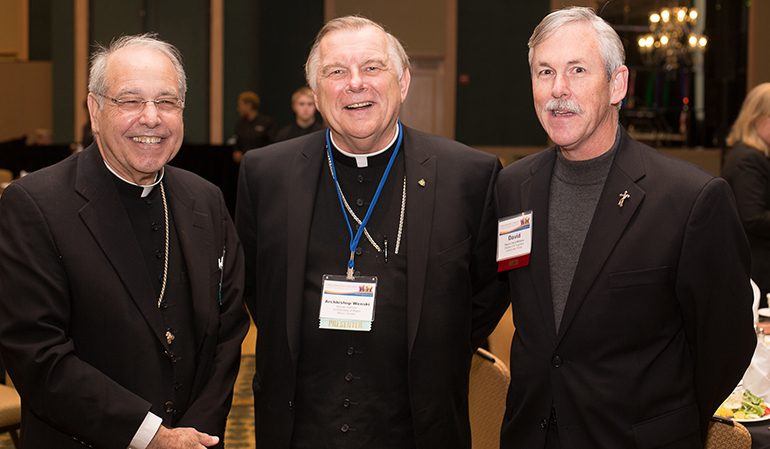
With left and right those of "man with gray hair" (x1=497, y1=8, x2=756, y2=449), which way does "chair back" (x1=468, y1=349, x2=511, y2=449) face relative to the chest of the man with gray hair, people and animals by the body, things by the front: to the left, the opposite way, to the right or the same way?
the opposite way

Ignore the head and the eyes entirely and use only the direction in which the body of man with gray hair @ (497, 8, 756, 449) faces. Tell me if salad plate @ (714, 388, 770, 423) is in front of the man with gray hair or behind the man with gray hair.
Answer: behind

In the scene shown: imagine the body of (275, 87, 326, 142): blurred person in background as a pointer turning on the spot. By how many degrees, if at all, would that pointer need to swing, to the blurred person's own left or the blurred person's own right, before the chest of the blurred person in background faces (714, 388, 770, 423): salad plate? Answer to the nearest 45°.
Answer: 0° — they already face it

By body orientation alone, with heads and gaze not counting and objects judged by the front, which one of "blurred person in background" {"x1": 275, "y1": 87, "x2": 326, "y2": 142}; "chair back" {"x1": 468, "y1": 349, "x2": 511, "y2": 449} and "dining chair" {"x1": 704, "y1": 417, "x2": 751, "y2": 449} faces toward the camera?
the blurred person in background

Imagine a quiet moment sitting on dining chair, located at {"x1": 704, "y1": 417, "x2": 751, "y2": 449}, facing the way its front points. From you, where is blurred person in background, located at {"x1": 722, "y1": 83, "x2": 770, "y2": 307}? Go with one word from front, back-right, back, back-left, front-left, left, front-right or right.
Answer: front-left

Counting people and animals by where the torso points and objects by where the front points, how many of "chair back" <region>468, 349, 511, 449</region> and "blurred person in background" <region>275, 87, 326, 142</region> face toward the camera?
1

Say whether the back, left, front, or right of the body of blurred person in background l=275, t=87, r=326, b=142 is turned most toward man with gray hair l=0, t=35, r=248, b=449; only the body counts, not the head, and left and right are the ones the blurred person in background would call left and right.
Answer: front

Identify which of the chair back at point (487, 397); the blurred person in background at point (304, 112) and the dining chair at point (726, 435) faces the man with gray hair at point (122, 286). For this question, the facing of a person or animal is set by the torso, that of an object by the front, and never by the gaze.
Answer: the blurred person in background

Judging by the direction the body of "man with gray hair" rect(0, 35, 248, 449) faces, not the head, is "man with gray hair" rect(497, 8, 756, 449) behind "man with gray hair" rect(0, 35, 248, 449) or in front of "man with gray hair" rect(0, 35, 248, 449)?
in front

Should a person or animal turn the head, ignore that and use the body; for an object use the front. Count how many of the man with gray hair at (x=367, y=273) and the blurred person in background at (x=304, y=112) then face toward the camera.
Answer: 2
